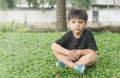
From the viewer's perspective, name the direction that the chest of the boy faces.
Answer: toward the camera

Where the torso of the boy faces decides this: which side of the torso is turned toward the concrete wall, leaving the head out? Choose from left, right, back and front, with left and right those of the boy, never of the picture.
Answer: back
